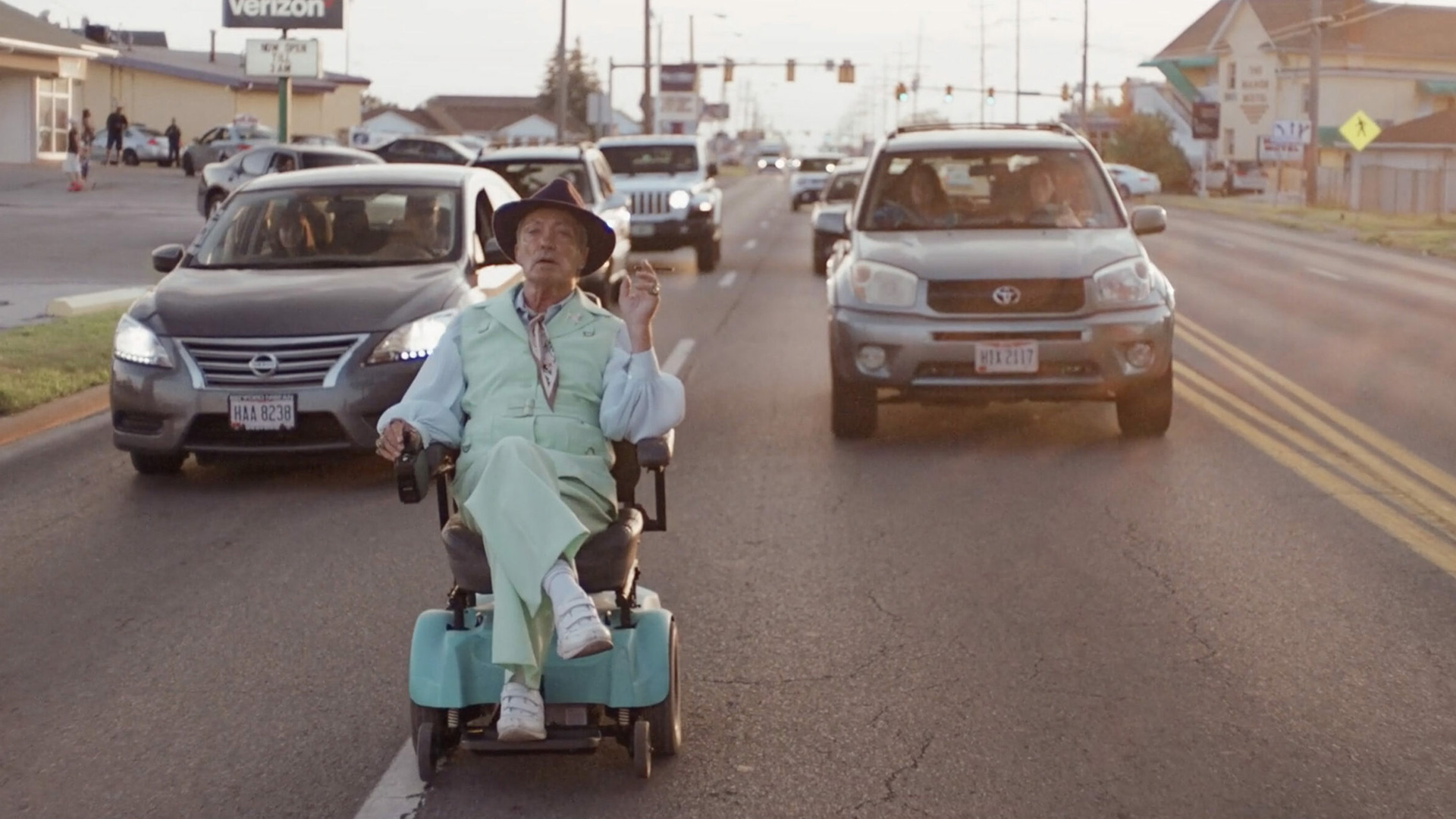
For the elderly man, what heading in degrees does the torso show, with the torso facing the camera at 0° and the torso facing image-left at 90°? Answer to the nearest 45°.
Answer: approximately 0°

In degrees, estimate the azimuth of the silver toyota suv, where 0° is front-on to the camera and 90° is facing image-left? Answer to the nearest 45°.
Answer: approximately 0°

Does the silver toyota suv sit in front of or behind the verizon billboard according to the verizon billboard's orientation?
in front

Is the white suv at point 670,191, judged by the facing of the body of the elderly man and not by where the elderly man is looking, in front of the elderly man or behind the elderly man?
behind

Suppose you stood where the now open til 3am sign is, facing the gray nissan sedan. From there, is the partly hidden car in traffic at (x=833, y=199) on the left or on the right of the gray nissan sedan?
left

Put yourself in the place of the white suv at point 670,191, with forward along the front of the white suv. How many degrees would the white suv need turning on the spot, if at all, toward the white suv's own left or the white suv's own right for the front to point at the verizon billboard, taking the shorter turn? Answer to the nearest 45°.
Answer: approximately 135° to the white suv's own right

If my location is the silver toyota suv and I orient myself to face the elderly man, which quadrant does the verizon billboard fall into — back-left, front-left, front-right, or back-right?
back-right
